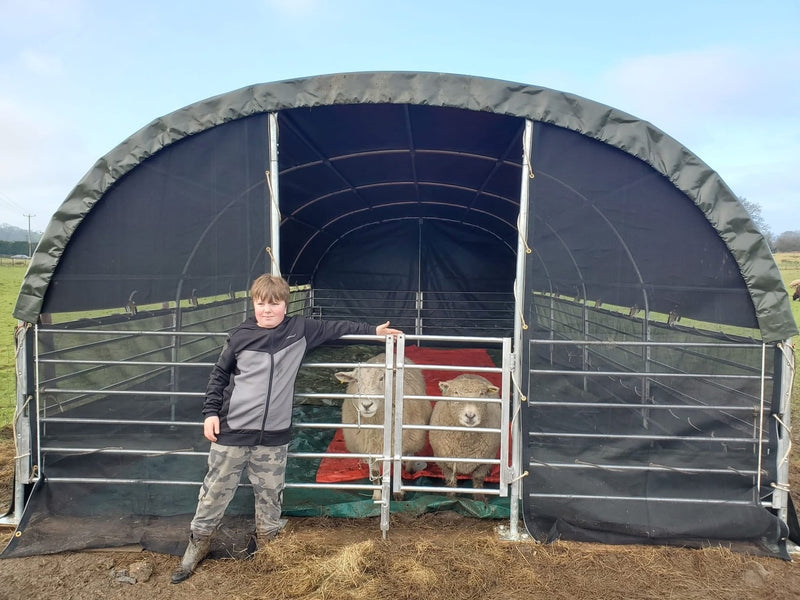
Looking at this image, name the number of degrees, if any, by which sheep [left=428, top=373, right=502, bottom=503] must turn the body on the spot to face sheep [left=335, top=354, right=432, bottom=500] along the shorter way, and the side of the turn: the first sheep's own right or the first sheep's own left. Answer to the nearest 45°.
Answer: approximately 90° to the first sheep's own right

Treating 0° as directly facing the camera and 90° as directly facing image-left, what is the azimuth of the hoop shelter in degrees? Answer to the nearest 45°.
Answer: approximately 0°

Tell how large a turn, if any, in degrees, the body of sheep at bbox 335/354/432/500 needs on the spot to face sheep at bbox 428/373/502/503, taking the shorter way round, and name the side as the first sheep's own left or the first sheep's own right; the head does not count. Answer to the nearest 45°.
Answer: approximately 135° to the first sheep's own left

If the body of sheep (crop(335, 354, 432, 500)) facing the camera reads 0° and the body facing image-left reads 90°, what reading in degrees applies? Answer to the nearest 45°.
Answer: approximately 45°

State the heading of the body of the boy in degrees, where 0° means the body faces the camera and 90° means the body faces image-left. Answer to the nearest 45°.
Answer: approximately 0°
